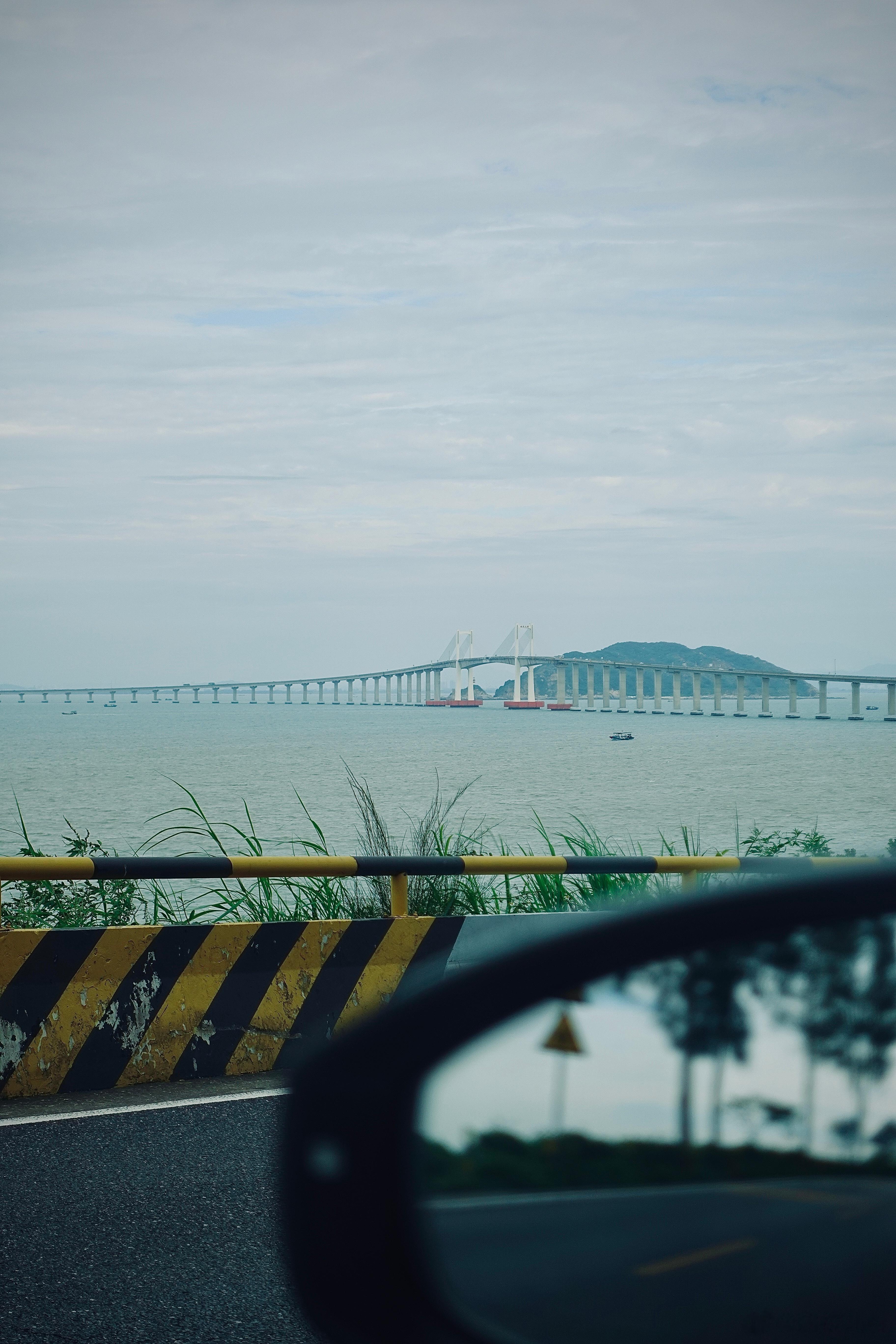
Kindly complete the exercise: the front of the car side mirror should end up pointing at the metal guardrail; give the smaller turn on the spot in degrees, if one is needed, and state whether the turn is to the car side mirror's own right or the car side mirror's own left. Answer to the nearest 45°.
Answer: approximately 180°

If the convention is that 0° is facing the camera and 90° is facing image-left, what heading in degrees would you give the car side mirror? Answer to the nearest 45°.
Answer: approximately 0°

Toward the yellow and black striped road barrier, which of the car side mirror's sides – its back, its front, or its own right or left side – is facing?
back
